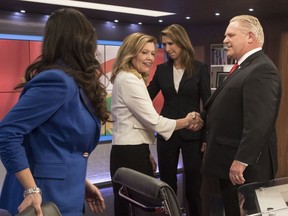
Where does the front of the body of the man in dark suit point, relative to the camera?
to the viewer's left

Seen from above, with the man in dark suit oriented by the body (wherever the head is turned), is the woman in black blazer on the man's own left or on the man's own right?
on the man's own right

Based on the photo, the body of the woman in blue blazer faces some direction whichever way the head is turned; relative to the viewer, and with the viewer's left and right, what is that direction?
facing to the right of the viewer

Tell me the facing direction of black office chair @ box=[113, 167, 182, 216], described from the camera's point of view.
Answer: facing away from the viewer and to the right of the viewer

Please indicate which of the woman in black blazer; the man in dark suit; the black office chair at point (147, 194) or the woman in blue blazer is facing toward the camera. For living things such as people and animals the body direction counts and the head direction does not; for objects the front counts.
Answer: the woman in black blazer

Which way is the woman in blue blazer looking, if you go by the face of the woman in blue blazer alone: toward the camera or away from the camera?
away from the camera

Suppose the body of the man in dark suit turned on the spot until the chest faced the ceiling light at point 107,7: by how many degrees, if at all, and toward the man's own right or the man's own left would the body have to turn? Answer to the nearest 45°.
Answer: approximately 45° to the man's own right

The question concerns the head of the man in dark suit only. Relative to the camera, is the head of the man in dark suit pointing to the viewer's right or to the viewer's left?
to the viewer's left

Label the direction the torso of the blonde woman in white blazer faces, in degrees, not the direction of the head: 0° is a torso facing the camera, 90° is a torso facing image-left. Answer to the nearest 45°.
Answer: approximately 270°

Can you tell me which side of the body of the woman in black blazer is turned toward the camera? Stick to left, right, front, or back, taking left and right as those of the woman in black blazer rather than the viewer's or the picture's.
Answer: front
